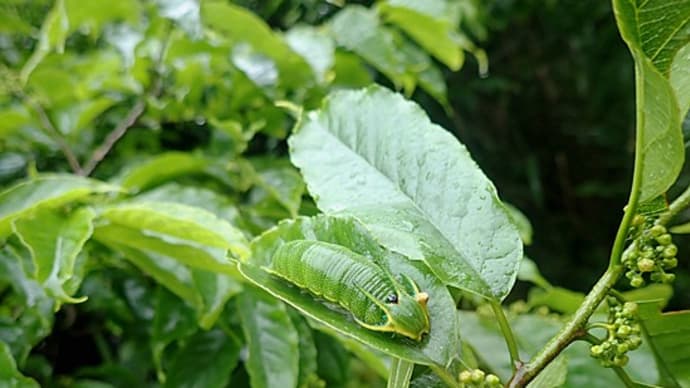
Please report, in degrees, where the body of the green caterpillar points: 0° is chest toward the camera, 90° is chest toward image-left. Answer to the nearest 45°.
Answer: approximately 315°

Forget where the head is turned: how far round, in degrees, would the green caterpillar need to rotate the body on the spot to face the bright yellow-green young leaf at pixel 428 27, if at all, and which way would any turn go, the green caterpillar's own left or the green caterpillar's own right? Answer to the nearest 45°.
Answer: approximately 135° to the green caterpillar's own left
